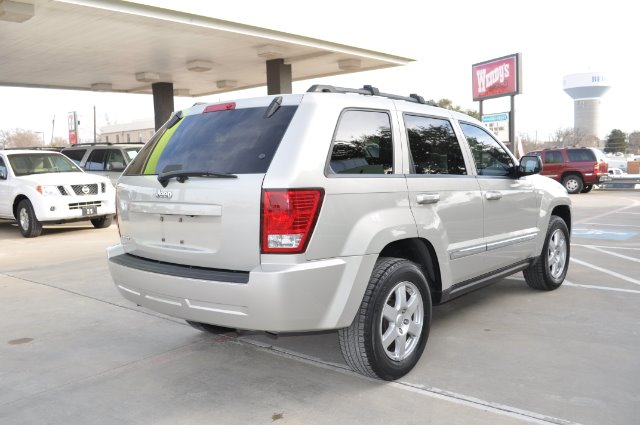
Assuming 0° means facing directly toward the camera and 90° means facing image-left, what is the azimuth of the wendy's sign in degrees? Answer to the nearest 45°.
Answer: approximately 45°

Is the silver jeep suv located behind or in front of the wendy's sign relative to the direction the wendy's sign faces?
in front

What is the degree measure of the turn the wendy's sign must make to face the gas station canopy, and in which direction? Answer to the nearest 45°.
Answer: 0° — it already faces it

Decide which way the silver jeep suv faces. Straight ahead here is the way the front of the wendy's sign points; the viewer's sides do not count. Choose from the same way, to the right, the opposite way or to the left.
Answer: the opposite way

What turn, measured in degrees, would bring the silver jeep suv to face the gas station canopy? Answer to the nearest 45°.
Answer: approximately 45° to its left

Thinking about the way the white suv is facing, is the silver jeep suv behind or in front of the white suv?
in front

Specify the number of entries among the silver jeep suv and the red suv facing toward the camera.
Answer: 0

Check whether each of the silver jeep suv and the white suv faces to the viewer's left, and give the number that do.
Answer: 0

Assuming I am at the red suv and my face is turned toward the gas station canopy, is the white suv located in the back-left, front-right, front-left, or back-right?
front-left

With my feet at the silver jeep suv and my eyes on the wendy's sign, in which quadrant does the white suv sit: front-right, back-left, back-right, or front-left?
front-left

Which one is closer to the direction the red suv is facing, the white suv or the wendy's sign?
the wendy's sign

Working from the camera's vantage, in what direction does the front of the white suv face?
facing the viewer and to the right of the viewer

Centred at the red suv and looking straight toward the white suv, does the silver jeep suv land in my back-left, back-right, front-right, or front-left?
front-left

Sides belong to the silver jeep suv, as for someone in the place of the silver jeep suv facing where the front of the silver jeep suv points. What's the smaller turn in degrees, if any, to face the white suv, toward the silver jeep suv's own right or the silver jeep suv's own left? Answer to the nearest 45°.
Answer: approximately 90° to the silver jeep suv's own left
